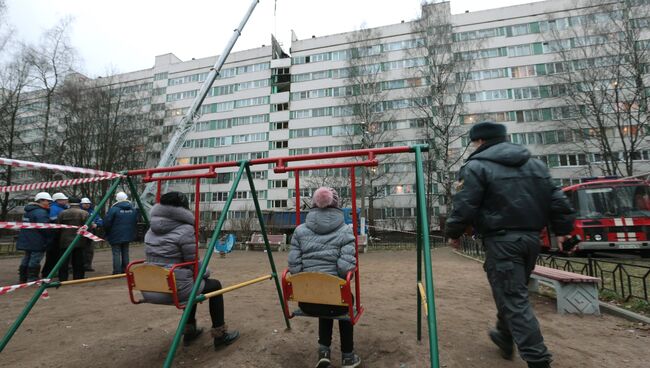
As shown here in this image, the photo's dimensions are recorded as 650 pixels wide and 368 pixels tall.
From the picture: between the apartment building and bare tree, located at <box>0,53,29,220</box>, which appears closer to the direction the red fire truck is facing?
the bare tree

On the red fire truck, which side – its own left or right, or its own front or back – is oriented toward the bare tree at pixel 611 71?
back

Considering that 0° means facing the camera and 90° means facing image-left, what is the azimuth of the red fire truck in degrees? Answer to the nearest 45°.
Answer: approximately 0°

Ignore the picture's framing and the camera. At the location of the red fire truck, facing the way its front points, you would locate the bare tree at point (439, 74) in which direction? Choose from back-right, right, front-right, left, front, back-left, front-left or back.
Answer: back-right

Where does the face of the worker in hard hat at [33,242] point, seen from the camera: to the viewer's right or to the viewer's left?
to the viewer's right

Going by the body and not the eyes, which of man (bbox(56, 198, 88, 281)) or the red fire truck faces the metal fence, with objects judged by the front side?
the red fire truck

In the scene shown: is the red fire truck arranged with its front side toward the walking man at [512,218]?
yes

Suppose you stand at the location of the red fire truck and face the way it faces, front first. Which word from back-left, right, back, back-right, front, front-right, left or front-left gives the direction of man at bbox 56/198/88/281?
front-right

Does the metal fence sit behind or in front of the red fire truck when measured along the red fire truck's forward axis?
in front
